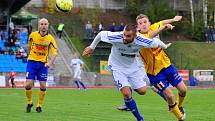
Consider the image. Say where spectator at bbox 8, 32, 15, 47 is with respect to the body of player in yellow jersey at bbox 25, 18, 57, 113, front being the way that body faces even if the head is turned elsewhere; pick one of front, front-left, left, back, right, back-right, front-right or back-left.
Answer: back

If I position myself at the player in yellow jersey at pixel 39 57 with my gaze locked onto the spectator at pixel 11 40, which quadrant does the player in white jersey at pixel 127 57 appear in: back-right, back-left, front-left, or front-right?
back-right

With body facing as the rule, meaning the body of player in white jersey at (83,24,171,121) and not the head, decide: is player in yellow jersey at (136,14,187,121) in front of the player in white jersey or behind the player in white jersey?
behind

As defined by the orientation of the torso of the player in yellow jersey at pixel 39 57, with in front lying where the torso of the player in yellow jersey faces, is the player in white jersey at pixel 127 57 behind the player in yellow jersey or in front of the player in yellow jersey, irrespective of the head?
in front

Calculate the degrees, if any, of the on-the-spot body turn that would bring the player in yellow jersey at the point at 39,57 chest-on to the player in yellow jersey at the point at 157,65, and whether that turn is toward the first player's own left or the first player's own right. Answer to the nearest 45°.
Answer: approximately 45° to the first player's own left

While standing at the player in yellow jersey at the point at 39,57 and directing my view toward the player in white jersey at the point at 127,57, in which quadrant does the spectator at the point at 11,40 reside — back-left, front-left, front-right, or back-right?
back-left

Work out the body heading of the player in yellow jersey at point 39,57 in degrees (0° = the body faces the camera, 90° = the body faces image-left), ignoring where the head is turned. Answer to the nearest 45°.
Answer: approximately 0°

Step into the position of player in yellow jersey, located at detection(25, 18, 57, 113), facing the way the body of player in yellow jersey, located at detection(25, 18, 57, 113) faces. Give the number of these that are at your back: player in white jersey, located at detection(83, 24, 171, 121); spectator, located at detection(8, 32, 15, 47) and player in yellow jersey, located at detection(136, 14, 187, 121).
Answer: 1

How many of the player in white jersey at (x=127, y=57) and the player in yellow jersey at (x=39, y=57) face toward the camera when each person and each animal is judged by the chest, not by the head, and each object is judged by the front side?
2
